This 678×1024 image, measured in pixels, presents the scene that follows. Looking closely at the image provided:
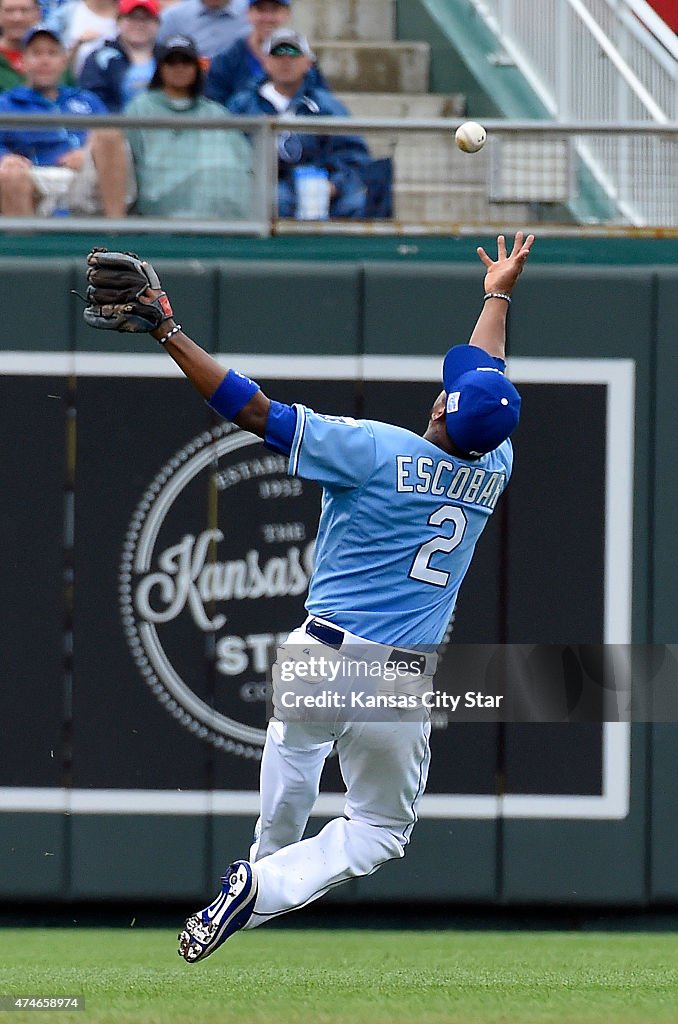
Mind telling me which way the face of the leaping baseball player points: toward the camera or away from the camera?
away from the camera

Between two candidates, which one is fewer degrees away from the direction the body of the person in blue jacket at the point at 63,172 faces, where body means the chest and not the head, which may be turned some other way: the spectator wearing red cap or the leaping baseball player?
the leaping baseball player

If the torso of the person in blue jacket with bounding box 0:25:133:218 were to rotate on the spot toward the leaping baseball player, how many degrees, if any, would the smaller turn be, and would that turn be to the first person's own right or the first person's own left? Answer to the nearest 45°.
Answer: approximately 45° to the first person's own left

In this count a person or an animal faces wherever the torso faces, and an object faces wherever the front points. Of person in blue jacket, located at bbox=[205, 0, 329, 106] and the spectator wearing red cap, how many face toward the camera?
2

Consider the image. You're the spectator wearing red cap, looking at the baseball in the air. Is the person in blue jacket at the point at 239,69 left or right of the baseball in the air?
left

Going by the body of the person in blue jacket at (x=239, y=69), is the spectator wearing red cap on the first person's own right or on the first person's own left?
on the first person's own right

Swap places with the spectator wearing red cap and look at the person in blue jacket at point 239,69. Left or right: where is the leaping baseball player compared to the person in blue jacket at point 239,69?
right

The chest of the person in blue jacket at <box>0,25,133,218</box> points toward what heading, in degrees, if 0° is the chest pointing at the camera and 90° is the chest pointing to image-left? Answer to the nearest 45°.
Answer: approximately 0°

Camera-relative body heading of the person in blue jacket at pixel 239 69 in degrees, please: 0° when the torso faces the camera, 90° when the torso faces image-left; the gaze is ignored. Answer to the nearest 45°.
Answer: approximately 0°

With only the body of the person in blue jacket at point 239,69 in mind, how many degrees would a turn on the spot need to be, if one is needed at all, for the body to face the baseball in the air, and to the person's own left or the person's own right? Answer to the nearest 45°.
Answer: approximately 45° to the person's own left
